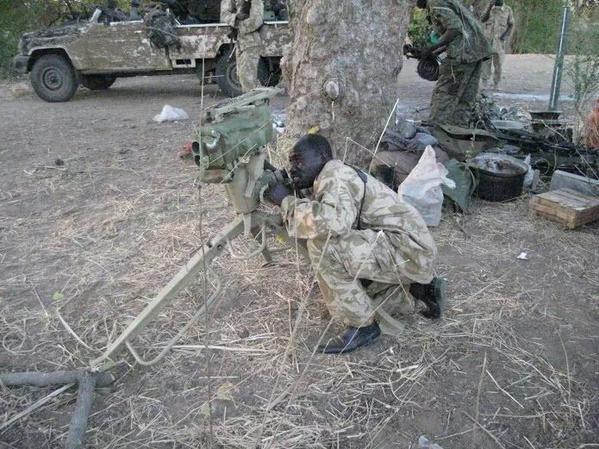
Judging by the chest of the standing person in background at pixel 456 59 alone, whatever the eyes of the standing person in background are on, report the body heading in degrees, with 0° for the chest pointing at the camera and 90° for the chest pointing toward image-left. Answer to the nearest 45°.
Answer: approximately 90°

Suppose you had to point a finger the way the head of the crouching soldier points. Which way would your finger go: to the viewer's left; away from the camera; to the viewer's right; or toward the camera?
to the viewer's left

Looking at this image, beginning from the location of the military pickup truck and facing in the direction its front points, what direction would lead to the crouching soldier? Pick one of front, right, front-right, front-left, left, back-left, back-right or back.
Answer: left

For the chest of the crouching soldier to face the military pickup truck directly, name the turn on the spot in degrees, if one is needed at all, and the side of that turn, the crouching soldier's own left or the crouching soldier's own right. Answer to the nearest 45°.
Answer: approximately 45° to the crouching soldier's own right

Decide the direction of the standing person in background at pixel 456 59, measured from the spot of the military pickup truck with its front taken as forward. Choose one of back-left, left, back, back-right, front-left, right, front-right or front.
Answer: back-left

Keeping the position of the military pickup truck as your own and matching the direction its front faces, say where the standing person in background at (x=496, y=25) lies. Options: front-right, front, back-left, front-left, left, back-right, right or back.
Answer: back

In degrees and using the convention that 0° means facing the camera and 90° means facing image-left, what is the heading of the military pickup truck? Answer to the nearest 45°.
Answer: approximately 90°

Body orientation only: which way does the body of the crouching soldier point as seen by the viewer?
to the viewer's left

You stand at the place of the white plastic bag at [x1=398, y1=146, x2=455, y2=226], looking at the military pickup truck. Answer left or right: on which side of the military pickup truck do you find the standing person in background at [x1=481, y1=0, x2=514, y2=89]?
right
